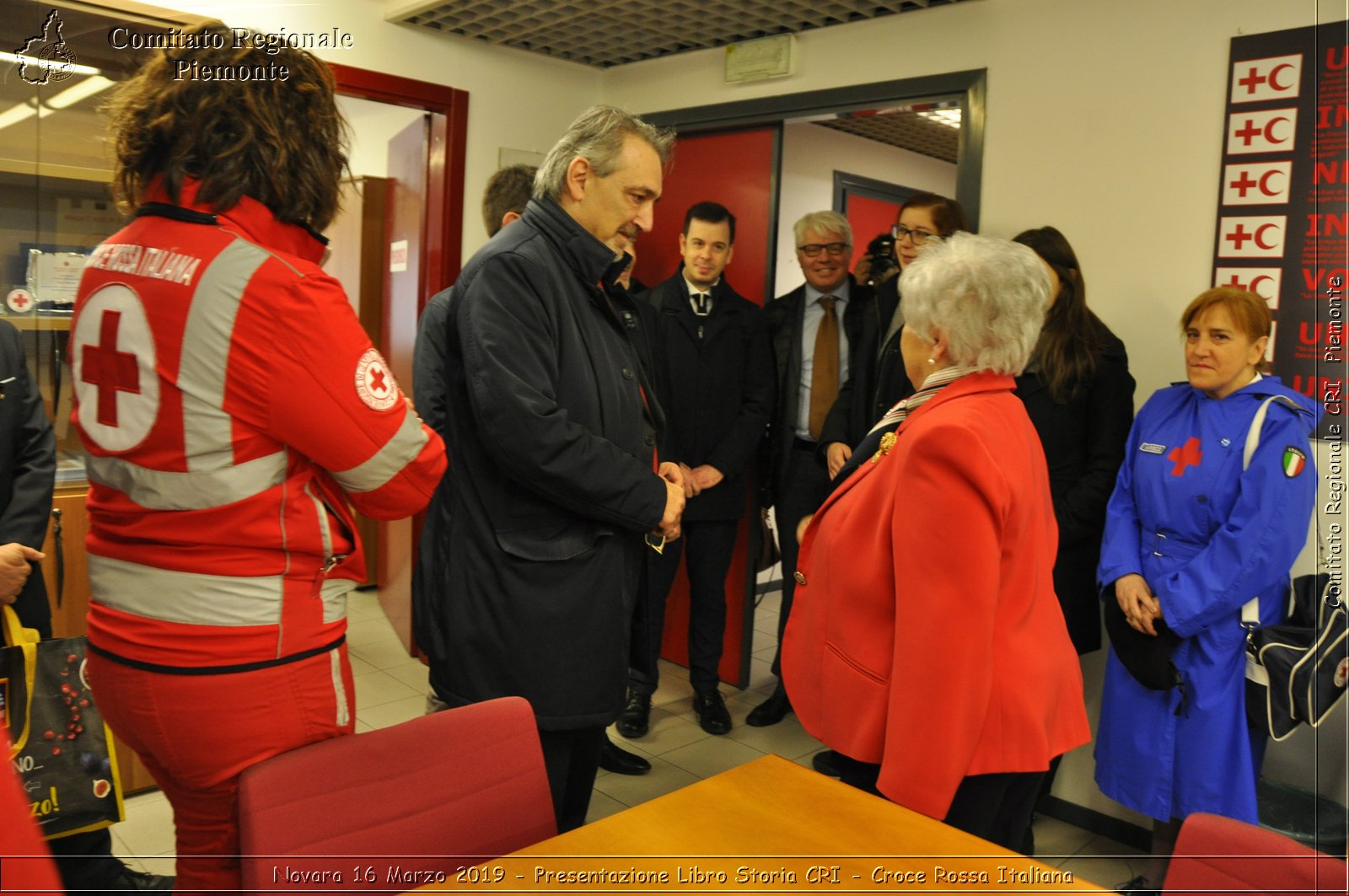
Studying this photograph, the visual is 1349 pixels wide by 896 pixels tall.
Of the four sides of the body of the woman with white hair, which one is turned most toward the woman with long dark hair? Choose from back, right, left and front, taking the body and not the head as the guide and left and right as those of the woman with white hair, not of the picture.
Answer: right

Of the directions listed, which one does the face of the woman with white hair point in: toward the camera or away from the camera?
away from the camera

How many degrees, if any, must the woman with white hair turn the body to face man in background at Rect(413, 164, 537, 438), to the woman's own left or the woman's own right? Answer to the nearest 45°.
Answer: approximately 45° to the woman's own right

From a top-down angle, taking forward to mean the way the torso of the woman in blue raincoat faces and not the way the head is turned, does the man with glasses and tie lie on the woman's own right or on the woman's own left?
on the woman's own right

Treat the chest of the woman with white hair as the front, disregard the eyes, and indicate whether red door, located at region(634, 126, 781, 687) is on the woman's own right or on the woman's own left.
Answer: on the woman's own right

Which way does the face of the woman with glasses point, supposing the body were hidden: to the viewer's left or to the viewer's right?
to the viewer's left

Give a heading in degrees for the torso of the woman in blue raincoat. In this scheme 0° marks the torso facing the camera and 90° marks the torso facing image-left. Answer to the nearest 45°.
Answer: approximately 45°

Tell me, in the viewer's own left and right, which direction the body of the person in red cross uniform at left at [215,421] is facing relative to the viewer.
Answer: facing away from the viewer and to the right of the viewer
